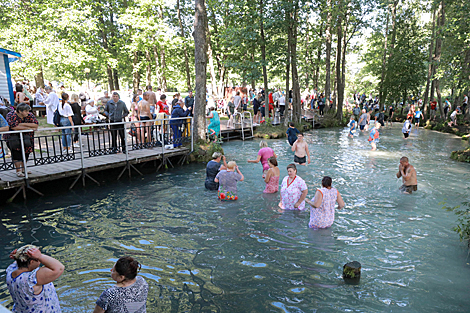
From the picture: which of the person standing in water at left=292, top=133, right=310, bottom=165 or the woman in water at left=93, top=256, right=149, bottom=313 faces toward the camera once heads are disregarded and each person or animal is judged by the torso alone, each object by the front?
the person standing in water

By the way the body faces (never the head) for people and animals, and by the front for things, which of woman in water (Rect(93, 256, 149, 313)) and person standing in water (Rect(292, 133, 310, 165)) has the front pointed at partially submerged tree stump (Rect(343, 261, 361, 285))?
the person standing in water

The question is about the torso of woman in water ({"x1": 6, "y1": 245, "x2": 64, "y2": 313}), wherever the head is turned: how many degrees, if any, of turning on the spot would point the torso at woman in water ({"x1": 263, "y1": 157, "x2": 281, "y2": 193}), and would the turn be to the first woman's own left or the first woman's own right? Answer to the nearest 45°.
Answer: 0° — they already face them

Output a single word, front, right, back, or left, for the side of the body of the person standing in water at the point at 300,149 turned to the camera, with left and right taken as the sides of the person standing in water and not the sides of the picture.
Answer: front

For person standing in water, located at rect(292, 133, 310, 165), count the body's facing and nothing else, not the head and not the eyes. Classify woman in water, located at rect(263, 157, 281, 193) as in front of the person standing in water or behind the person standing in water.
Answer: in front

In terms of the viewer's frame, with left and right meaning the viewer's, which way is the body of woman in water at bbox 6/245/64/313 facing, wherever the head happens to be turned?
facing away from the viewer and to the right of the viewer

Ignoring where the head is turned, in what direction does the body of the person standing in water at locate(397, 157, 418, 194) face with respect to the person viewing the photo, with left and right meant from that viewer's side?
facing the viewer and to the left of the viewer

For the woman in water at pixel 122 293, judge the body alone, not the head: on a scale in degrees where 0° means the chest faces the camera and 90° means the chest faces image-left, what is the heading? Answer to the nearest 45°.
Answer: approximately 135°

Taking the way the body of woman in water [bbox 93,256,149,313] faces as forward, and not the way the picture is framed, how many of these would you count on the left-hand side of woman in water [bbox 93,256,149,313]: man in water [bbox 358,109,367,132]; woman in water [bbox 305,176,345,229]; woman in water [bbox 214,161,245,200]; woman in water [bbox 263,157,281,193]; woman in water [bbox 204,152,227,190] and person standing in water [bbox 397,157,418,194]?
0

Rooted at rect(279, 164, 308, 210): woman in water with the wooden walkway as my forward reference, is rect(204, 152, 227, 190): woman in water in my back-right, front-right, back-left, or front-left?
front-right

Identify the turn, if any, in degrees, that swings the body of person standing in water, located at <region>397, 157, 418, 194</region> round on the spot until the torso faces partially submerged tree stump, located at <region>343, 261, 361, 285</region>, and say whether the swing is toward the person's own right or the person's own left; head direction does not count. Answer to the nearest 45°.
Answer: approximately 45° to the person's own left

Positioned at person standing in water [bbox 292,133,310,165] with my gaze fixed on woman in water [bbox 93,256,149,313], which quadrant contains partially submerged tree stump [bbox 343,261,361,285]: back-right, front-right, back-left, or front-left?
front-left

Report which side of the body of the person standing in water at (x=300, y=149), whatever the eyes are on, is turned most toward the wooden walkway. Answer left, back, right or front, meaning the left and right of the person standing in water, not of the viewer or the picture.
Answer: right

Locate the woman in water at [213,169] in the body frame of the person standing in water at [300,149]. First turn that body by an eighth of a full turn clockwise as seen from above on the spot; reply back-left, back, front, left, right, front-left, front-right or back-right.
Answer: front

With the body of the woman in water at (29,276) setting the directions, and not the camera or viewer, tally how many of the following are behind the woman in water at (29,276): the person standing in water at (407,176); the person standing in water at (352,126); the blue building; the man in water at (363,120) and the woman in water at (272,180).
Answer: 0

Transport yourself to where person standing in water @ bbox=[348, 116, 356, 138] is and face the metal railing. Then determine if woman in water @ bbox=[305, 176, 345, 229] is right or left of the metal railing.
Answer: left

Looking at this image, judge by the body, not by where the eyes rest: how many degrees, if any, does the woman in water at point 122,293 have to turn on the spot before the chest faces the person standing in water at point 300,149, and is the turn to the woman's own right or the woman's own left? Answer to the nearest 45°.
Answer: approximately 90° to the woman's own right

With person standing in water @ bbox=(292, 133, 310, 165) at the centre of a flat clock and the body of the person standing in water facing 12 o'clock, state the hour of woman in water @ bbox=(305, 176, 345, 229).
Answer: The woman in water is roughly at 12 o'clock from the person standing in water.

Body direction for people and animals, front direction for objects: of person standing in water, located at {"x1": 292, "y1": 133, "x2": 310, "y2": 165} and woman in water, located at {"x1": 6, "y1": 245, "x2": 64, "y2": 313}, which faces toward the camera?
the person standing in water

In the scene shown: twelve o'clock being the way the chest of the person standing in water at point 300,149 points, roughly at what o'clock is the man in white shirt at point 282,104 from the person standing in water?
The man in white shirt is roughly at 6 o'clock from the person standing in water.

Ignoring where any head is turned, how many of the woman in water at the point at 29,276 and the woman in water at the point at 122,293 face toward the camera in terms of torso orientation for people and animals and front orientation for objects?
0

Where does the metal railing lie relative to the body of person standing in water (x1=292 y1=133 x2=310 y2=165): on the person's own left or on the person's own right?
on the person's own right

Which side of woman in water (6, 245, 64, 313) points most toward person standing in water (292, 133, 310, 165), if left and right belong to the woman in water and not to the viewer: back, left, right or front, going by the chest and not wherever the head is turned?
front
